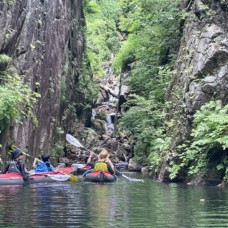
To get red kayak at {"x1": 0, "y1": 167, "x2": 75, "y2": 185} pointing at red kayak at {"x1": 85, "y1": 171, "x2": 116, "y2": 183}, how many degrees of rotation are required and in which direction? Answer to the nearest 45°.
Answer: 0° — it already faces it

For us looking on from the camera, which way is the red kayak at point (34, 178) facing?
facing to the right of the viewer

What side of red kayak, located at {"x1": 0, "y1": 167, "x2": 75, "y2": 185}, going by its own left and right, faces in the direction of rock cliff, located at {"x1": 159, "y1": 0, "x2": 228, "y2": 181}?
front
